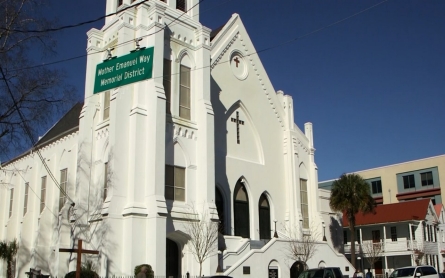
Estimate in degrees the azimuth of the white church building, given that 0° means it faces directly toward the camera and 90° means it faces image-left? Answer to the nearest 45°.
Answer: approximately 315°

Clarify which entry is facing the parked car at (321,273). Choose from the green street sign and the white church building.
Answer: the white church building

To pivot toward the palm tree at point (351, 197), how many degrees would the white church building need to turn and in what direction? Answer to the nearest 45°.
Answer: approximately 90° to its left

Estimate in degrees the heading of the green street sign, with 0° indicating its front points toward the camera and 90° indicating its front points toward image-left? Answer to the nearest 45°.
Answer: approximately 45°

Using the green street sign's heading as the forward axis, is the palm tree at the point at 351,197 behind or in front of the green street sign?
behind

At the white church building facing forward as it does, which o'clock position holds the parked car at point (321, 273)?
The parked car is roughly at 12 o'clock from the white church building.
